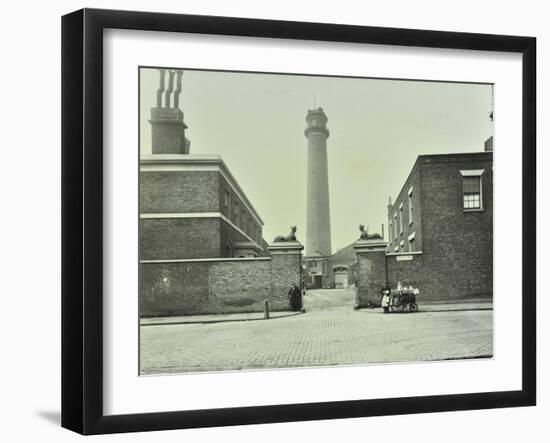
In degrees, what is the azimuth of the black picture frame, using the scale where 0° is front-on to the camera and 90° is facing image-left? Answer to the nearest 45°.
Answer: approximately 315°
